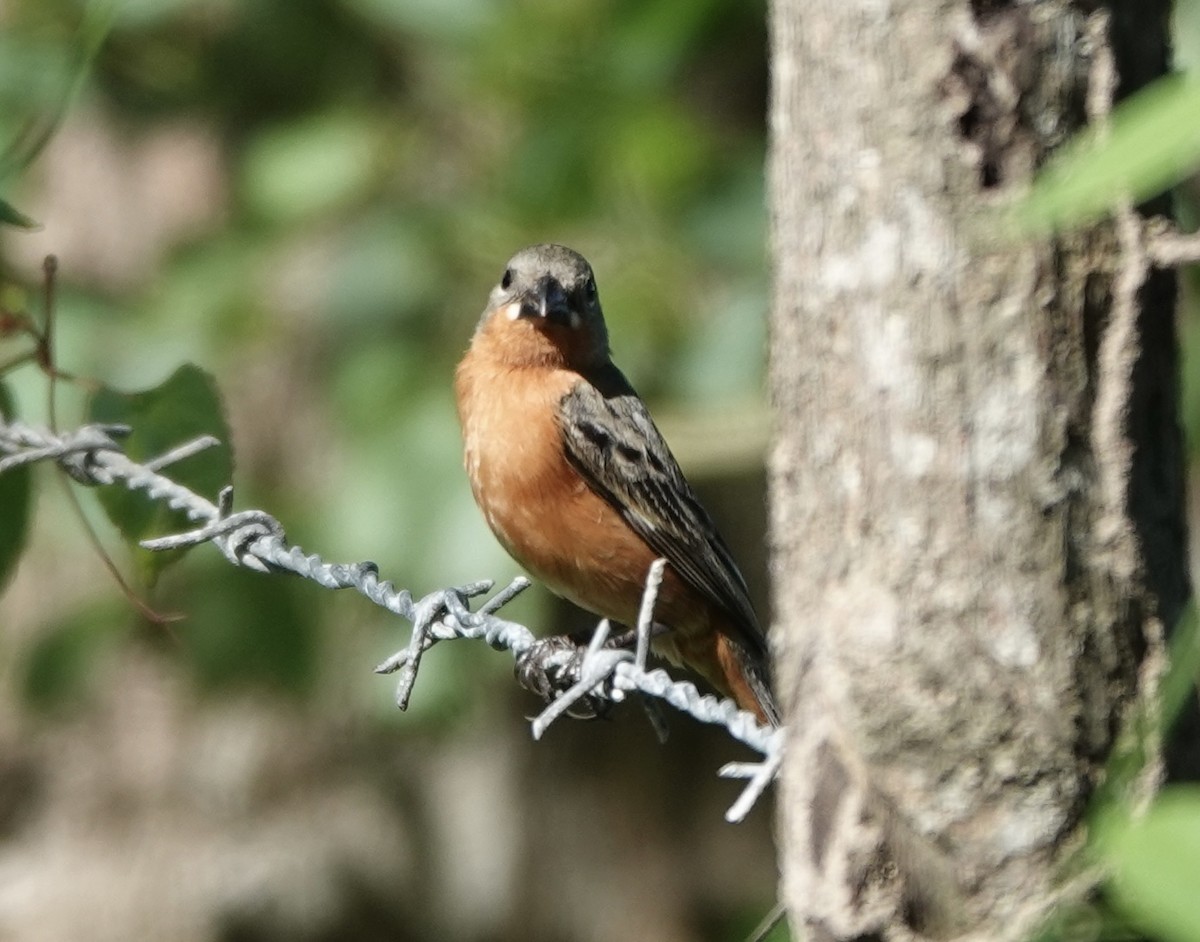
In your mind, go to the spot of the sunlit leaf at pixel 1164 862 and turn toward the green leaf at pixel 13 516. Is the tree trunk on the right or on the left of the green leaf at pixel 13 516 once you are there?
right

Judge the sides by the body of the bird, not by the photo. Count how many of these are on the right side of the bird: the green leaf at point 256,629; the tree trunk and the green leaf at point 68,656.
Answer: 2

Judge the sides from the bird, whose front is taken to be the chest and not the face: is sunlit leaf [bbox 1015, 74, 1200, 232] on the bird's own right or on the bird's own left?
on the bird's own left

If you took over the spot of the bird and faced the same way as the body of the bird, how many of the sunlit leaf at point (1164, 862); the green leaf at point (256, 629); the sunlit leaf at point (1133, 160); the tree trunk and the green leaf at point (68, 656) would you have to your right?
2

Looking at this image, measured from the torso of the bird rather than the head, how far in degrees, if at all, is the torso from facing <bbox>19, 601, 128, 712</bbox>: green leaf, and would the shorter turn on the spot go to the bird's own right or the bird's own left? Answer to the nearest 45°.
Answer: approximately 90° to the bird's own right

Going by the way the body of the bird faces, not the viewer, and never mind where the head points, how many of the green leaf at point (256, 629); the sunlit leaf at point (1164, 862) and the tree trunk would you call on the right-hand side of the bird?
1

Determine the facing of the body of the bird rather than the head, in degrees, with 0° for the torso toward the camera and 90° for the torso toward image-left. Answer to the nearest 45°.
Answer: approximately 45°

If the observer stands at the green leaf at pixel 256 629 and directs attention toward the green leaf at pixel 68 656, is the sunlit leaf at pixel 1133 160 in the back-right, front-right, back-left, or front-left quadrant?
back-left

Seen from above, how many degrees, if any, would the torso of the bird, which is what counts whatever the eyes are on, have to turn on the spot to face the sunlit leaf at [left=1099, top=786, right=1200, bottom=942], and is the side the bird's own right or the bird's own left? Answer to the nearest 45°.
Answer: approximately 45° to the bird's own left

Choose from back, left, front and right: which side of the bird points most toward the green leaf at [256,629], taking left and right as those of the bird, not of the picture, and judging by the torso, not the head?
right

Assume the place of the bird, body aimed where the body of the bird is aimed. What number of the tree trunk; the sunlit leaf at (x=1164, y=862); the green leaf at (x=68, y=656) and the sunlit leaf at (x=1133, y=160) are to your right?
1
